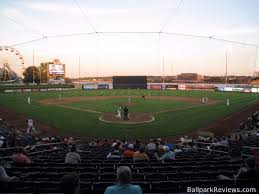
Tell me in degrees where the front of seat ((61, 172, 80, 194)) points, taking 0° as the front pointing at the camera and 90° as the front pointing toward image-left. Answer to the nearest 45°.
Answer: approximately 180°

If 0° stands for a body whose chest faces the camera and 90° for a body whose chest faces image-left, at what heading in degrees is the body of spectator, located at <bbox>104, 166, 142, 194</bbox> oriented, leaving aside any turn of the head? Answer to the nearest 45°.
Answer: approximately 180°

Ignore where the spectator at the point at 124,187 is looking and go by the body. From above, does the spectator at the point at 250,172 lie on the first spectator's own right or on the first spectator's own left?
on the first spectator's own right
